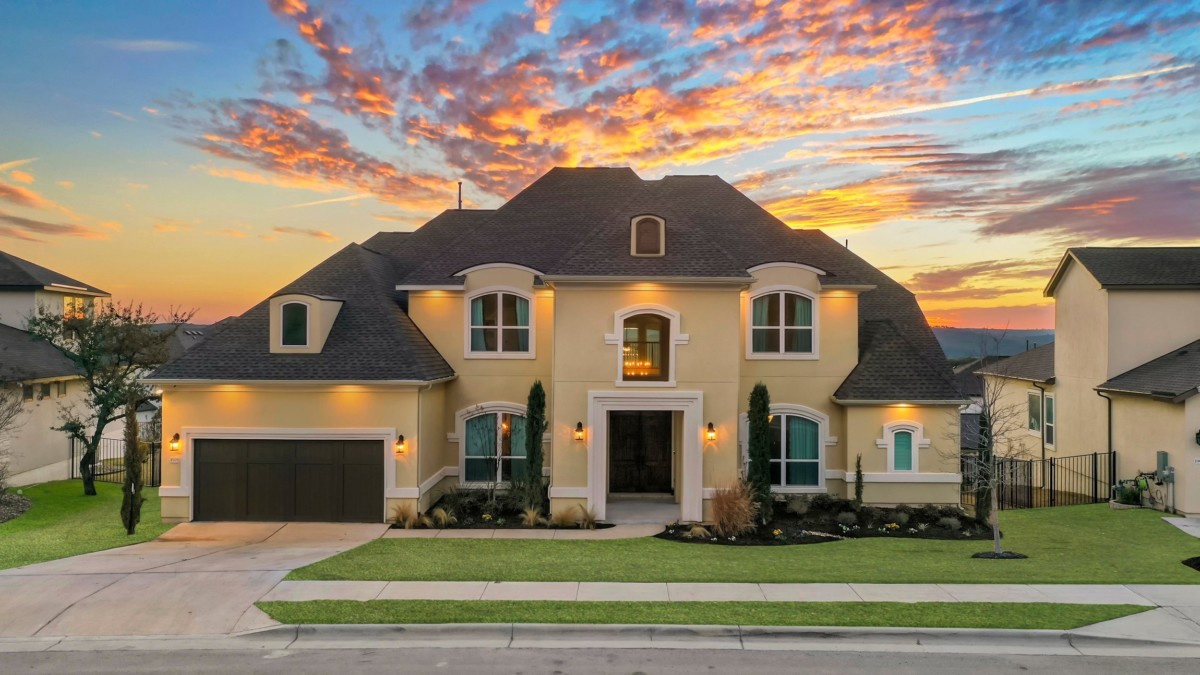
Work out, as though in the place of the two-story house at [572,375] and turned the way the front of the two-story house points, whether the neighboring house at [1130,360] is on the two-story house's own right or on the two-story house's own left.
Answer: on the two-story house's own left

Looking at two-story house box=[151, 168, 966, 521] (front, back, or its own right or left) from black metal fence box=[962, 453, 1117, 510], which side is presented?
left

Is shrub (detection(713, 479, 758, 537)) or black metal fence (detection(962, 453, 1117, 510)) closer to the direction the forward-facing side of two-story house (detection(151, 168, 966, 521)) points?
the shrub

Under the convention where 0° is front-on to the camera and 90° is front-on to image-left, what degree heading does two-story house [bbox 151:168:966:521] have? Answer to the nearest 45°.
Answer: approximately 0°

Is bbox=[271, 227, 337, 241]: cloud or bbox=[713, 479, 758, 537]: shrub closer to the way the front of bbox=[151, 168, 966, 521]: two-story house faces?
the shrub

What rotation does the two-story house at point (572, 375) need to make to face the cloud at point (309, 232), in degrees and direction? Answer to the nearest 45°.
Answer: approximately 135° to its right
